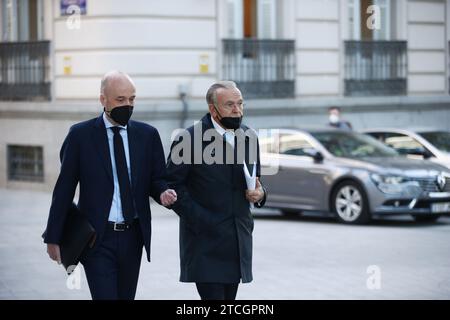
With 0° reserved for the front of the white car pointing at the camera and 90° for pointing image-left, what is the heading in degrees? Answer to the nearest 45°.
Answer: approximately 315°

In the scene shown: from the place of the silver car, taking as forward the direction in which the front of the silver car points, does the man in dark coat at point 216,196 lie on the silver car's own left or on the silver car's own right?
on the silver car's own right

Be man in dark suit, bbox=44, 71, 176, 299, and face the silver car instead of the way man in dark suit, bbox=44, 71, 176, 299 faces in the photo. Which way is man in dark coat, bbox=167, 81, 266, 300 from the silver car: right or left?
right

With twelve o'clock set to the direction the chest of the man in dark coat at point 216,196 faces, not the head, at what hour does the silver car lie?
The silver car is roughly at 8 o'clock from the man in dark coat.

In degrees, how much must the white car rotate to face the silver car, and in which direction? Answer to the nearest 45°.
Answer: approximately 90° to its right

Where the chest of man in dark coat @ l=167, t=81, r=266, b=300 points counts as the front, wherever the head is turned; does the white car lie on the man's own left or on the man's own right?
on the man's own left

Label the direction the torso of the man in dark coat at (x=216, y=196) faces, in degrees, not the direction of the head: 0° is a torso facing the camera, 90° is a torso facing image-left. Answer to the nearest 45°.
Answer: approximately 315°
